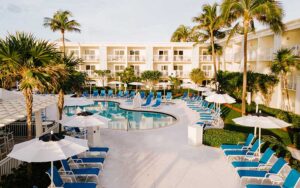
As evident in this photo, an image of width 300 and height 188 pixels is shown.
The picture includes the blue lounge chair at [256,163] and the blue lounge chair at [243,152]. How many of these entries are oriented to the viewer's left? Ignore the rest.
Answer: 2

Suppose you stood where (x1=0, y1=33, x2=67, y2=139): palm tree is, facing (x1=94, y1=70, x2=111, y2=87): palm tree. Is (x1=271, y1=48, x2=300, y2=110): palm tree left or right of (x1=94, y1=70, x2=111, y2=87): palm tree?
right

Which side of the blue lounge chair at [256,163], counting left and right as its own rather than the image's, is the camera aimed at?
left

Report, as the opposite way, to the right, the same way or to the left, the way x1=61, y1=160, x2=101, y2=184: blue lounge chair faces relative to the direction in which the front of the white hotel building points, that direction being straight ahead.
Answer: to the left

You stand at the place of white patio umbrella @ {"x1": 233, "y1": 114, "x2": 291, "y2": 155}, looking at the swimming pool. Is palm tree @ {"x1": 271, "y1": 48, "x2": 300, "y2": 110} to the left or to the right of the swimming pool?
right

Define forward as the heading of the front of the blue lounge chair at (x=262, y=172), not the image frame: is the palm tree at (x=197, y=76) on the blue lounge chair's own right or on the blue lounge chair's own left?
on the blue lounge chair's own right

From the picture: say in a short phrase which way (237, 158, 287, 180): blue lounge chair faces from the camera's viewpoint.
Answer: facing to the left of the viewer

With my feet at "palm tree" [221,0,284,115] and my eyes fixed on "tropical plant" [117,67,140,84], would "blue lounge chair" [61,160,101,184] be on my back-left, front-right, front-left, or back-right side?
back-left

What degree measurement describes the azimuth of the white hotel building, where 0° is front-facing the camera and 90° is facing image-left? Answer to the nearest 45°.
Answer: approximately 0°

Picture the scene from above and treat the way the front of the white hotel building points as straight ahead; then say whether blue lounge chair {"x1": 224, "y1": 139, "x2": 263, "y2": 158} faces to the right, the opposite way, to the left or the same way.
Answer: to the right

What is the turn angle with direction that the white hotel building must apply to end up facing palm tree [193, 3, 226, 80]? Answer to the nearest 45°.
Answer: approximately 45° to its left

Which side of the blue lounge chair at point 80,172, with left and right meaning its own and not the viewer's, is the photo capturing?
right

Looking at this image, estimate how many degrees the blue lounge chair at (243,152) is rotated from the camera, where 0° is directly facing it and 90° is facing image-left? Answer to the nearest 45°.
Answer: approximately 90°
